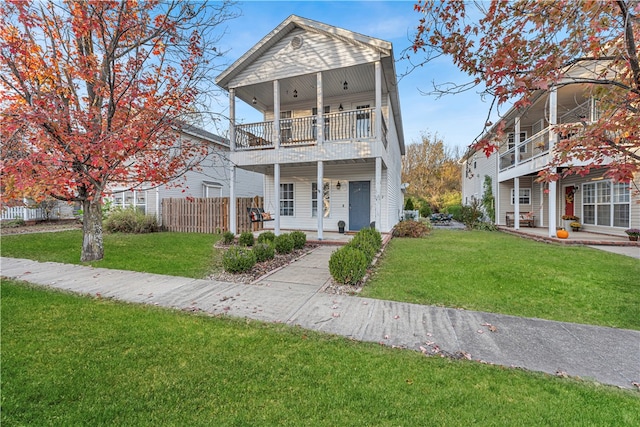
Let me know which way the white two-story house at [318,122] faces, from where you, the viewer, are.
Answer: facing the viewer

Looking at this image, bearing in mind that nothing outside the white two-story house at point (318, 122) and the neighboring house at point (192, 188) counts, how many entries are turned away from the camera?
0

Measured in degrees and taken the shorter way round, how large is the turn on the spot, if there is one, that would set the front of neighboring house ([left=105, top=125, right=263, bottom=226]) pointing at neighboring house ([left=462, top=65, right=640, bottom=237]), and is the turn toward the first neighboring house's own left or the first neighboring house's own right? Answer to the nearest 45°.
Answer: approximately 90° to the first neighboring house's own left

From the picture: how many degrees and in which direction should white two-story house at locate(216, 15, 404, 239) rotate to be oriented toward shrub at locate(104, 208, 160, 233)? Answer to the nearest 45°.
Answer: approximately 90° to its right

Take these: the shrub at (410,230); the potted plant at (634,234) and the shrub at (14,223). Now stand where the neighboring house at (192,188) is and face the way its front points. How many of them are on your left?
2

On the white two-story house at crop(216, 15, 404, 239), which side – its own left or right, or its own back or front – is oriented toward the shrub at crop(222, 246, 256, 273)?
front

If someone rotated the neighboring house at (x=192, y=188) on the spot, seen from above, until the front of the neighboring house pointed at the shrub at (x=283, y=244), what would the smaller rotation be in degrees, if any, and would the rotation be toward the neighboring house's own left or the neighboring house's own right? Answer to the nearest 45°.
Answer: approximately 45° to the neighboring house's own left

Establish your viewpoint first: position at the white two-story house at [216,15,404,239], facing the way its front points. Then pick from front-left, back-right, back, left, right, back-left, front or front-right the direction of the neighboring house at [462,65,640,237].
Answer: left

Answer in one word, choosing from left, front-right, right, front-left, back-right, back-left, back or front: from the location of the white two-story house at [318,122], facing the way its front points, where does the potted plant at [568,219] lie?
left

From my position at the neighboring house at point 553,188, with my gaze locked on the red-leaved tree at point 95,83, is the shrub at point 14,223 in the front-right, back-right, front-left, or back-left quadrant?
front-right

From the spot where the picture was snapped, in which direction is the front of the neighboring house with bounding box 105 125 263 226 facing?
facing the viewer and to the left of the viewer

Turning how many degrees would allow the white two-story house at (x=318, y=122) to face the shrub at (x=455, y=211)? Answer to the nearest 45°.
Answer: approximately 135° to its left

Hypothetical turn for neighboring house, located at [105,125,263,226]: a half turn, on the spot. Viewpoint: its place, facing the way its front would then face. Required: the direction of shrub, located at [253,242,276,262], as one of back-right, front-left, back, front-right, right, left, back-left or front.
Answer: back-right

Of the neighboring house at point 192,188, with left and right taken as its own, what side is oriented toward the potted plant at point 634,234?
left

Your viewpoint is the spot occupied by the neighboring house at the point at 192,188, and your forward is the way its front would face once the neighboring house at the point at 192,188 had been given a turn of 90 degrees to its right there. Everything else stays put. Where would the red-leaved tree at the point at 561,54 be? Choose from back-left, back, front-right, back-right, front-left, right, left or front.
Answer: back-left

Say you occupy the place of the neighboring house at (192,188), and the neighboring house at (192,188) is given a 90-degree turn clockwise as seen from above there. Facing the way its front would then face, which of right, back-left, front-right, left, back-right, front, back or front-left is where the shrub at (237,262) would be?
back-left
